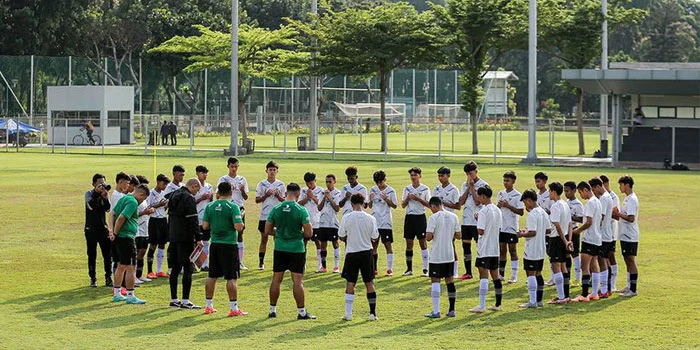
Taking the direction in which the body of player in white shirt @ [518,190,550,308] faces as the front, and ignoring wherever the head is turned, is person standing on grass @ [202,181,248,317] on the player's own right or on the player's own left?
on the player's own left

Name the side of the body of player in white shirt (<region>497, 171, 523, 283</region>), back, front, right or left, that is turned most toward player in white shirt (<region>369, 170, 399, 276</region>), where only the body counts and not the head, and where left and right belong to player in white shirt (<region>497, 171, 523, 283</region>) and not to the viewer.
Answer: right

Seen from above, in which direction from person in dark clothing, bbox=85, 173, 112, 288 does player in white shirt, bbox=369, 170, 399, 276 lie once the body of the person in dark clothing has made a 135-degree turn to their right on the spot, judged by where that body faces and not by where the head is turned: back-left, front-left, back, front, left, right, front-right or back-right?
back

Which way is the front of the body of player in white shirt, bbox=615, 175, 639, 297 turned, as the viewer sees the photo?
to the viewer's left

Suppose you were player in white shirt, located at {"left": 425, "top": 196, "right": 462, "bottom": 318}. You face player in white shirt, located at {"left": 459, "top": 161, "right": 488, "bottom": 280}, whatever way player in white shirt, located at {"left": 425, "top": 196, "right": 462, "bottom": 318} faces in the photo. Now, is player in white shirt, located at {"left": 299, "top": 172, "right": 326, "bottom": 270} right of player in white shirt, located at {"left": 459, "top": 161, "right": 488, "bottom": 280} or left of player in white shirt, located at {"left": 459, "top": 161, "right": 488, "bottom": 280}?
left

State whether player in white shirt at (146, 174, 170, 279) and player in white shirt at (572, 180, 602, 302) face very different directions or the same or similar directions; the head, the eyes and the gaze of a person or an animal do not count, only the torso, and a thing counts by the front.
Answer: very different directions

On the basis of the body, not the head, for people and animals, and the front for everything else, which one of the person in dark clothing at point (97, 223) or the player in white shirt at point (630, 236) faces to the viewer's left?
the player in white shirt

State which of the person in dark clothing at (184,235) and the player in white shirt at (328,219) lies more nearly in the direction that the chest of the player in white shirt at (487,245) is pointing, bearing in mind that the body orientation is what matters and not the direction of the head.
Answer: the player in white shirt

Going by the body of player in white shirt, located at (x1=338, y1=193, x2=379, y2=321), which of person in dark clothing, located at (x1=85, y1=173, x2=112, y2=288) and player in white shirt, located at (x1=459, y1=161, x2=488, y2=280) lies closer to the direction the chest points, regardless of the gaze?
the player in white shirt

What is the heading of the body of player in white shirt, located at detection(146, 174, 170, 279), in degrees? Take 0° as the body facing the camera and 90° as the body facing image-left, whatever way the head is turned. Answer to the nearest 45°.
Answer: approximately 315°

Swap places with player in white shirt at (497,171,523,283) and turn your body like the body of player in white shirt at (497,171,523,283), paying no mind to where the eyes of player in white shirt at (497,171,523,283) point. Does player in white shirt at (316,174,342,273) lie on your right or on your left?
on your right

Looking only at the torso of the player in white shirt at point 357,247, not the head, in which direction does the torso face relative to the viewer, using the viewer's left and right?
facing away from the viewer

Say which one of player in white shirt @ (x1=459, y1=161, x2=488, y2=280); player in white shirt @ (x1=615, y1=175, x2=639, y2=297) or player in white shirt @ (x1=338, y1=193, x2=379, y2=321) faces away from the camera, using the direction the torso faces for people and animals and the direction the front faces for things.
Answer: player in white shirt @ (x1=338, y1=193, x2=379, y2=321)

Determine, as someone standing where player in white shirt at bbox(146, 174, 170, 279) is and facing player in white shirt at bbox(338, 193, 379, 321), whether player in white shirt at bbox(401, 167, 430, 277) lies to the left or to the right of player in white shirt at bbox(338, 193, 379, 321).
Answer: left

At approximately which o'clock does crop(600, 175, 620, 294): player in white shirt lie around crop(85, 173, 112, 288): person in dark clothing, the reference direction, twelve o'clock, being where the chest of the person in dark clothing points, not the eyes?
The player in white shirt is roughly at 11 o'clock from the person in dark clothing.

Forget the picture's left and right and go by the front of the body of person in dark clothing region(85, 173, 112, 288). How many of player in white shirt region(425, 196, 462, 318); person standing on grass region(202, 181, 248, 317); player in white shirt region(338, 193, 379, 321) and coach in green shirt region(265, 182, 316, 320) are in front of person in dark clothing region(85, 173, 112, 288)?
4

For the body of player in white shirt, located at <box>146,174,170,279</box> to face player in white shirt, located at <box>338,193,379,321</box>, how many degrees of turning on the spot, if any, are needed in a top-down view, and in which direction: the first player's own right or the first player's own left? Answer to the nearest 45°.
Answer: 0° — they already face them

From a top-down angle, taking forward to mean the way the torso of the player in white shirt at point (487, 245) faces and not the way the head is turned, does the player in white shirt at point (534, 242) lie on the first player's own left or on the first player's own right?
on the first player's own right

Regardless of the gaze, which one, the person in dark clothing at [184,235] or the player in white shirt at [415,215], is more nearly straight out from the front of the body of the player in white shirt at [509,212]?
the person in dark clothing

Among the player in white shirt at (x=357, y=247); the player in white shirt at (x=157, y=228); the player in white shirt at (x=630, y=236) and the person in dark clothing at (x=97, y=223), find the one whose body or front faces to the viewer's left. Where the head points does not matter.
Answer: the player in white shirt at (x=630, y=236)

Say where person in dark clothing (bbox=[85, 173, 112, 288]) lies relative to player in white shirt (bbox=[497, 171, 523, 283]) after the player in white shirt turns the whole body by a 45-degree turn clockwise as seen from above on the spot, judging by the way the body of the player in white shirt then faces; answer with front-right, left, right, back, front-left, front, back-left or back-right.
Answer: front
